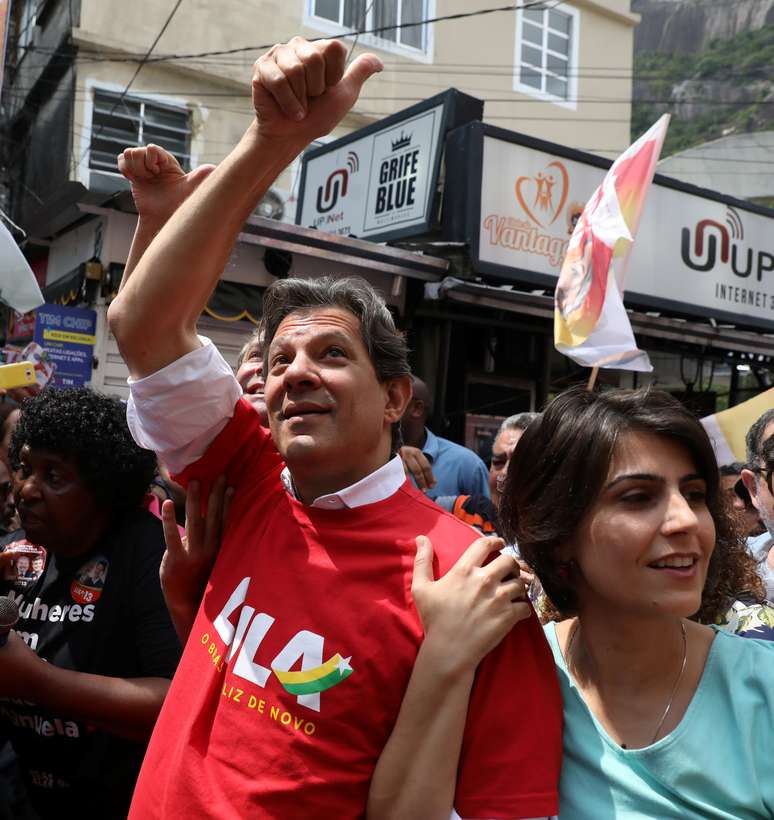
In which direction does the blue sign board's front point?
toward the camera

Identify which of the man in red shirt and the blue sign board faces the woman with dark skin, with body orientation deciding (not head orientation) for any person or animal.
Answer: the blue sign board

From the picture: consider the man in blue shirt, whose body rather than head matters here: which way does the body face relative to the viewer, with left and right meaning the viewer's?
facing to the left of the viewer

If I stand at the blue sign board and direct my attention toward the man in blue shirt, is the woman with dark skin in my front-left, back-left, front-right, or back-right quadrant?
front-right

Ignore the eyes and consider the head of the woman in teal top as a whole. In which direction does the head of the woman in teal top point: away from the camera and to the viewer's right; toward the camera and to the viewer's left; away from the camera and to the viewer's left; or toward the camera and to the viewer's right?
toward the camera and to the viewer's right

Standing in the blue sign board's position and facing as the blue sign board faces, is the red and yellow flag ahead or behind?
ahead

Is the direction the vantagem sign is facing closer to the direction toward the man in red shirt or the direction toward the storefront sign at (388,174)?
the man in red shirt

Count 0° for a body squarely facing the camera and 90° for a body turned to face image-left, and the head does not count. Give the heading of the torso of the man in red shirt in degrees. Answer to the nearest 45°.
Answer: approximately 45°

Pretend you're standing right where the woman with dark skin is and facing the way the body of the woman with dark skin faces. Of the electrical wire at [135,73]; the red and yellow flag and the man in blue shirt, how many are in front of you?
0

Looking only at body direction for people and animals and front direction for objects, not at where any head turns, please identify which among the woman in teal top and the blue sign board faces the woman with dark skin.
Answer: the blue sign board

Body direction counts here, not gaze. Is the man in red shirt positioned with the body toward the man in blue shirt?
no

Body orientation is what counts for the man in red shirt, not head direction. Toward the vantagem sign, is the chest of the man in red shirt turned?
no

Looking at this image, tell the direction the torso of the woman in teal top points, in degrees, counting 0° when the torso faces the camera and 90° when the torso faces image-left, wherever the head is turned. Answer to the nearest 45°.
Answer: approximately 315°
